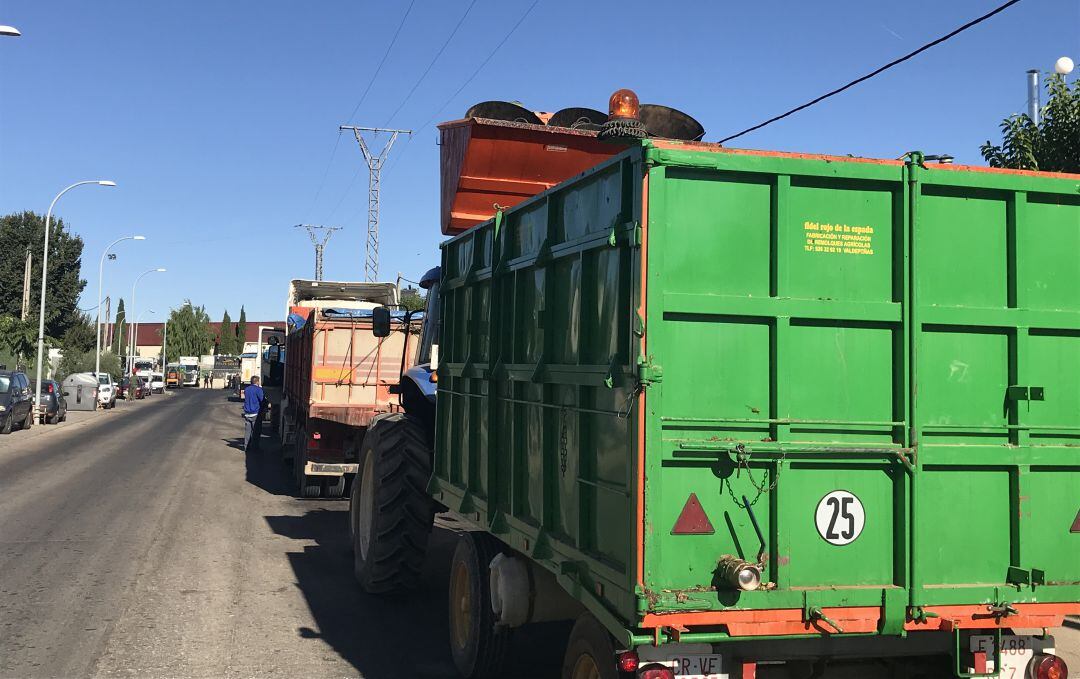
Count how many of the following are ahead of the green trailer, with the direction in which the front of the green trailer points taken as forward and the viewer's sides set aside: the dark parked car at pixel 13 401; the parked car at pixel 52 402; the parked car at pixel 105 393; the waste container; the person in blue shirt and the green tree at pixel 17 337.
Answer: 6

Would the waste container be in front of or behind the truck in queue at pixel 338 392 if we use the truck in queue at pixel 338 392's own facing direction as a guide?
in front

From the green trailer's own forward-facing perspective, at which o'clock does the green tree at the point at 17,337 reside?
The green tree is roughly at 12 o'clock from the green trailer.

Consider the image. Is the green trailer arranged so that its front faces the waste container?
yes

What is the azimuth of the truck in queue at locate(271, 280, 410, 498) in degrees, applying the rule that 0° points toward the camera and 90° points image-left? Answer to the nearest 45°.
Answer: approximately 180°

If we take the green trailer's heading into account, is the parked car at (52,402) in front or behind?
in front

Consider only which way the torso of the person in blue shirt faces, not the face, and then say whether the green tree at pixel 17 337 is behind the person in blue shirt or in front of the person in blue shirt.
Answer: in front

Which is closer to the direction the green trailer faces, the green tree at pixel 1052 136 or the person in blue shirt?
the person in blue shirt

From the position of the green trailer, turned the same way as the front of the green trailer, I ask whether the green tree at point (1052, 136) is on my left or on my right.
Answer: on my right

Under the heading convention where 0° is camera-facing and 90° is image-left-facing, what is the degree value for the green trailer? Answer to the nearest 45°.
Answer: approximately 135°
